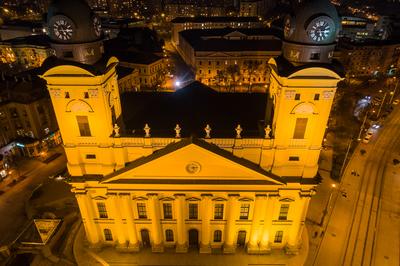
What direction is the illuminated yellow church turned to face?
toward the camera
